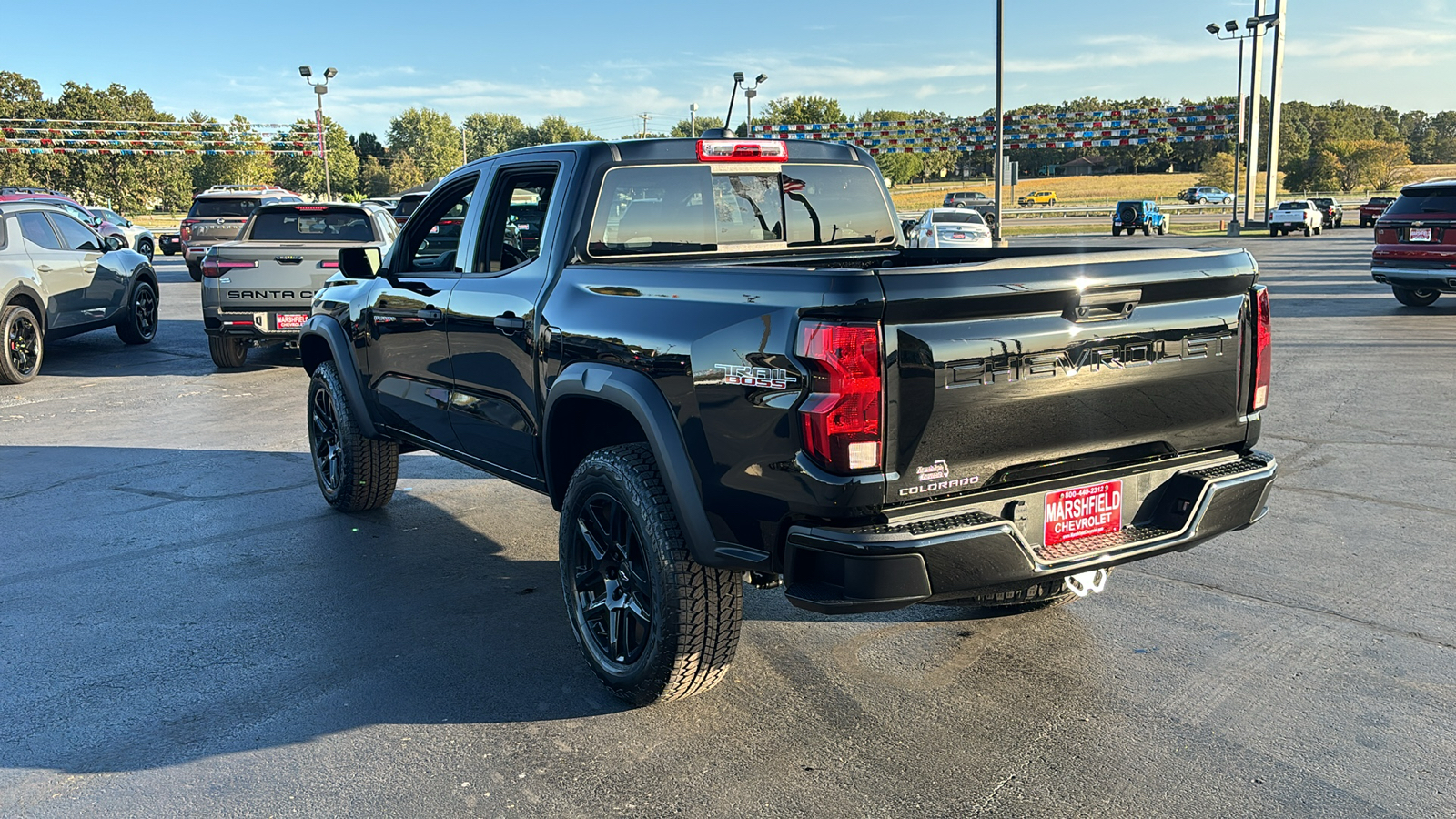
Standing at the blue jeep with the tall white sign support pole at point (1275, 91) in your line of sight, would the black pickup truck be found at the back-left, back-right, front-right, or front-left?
back-right

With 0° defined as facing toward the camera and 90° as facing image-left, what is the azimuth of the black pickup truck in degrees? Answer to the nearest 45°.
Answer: approximately 135°

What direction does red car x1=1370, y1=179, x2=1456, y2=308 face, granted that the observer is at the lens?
facing away from the viewer and to the right of the viewer

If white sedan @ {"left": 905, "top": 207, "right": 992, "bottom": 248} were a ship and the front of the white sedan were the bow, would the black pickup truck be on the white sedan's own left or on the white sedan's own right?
on the white sedan's own left

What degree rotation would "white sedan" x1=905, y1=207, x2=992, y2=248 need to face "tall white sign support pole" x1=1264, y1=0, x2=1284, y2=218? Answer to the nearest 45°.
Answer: approximately 90° to its right

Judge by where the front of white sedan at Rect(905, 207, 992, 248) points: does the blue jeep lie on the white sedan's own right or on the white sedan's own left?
on the white sedan's own right

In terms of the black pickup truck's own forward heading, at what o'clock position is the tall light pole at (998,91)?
The tall light pole is roughly at 2 o'clock from the black pickup truck.

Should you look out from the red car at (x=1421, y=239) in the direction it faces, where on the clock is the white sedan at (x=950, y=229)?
The white sedan is roughly at 9 o'clock from the red car.

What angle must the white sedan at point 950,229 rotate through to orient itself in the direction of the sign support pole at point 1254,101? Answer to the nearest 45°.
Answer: approximately 90° to its right

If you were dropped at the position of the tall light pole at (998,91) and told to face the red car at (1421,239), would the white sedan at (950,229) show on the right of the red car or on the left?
right

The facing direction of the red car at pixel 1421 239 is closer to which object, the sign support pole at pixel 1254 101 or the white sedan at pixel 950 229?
the sign support pole
